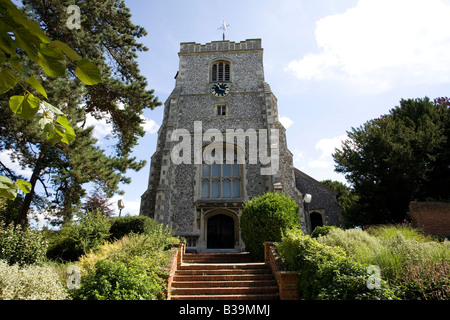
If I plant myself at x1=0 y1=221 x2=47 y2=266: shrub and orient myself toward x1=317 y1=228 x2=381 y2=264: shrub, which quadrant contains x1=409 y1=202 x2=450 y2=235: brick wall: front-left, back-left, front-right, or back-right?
front-left

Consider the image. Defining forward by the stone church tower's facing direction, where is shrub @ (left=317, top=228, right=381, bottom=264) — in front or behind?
in front

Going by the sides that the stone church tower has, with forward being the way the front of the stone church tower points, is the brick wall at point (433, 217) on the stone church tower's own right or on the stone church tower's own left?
on the stone church tower's own left

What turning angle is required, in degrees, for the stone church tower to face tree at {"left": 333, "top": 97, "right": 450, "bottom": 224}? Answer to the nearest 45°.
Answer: approximately 90° to its left

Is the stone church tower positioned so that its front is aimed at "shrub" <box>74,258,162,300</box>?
yes

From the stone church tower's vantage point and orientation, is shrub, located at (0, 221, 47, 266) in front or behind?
in front

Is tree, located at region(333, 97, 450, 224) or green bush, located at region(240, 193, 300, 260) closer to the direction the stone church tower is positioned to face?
the green bush

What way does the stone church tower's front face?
toward the camera

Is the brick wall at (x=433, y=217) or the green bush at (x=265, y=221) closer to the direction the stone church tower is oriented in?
the green bush

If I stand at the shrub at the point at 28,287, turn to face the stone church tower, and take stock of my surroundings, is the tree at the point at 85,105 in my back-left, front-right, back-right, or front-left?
front-left

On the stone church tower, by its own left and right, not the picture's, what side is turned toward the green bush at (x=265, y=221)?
front

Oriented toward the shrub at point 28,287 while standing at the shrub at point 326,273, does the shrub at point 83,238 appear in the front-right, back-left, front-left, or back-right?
front-right

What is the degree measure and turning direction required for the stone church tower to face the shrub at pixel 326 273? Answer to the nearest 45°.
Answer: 0° — it already faces it
